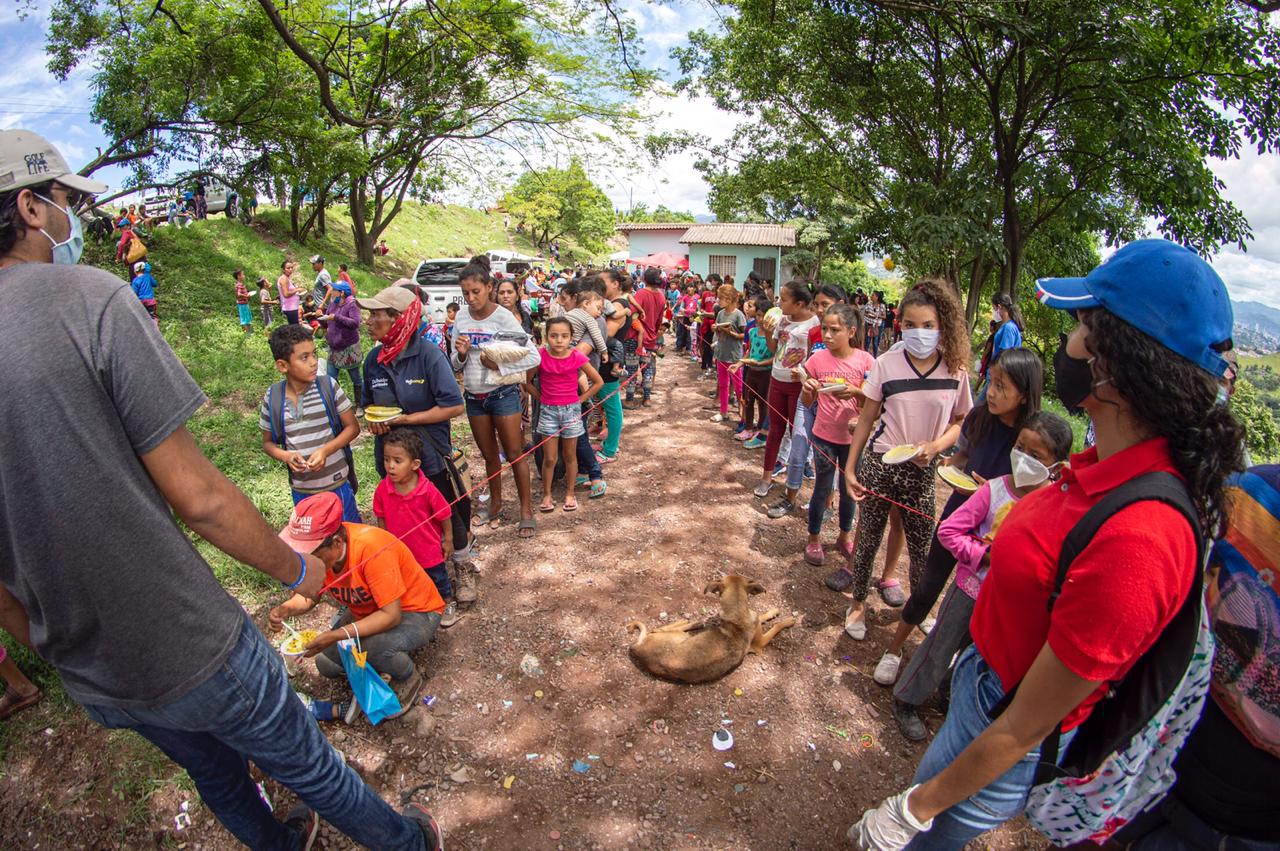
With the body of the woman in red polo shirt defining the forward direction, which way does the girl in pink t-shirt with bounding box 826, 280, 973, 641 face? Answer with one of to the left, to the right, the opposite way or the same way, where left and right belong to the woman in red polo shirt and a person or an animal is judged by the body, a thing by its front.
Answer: to the left

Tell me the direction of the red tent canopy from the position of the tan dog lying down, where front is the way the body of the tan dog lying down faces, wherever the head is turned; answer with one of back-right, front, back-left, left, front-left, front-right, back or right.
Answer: front-left

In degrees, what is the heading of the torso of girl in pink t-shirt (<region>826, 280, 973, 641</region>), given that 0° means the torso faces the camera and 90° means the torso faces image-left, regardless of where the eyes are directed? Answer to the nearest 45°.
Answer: approximately 0°

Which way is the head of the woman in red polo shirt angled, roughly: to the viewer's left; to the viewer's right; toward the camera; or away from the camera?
to the viewer's left

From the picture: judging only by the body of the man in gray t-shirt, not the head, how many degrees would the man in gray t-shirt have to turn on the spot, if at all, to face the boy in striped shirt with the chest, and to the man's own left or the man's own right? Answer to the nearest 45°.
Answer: approximately 45° to the man's own left

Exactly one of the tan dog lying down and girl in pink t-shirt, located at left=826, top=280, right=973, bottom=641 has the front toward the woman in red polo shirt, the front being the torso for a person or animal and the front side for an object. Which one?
the girl in pink t-shirt

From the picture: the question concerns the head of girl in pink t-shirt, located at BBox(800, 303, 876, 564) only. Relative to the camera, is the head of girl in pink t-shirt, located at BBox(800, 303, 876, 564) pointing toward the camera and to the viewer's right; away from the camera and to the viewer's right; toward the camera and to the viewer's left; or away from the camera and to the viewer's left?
toward the camera and to the viewer's left

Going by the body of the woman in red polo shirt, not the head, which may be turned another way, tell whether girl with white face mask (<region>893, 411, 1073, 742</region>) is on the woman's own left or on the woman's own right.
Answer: on the woman's own right

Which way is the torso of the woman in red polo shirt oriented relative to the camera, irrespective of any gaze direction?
to the viewer's left

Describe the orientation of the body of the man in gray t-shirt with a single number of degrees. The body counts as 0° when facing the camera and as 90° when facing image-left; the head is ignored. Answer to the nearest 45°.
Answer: approximately 225°

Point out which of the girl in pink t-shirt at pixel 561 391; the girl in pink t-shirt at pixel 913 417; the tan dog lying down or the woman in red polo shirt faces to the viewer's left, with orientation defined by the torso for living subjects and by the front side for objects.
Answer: the woman in red polo shirt

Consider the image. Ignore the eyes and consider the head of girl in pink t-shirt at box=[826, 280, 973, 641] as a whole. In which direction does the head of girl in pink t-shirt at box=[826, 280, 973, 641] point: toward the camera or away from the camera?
toward the camera

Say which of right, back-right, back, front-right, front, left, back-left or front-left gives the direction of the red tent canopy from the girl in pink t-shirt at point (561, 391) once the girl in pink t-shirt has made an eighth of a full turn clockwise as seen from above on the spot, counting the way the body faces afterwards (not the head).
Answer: back-right

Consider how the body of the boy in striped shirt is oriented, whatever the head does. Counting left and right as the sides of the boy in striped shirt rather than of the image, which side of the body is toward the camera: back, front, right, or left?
front

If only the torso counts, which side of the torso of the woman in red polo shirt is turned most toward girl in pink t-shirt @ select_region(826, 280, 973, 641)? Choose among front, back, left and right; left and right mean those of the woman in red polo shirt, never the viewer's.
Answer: right

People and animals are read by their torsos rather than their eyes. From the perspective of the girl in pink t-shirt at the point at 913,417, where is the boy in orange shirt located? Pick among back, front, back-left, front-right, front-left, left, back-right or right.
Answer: front-right

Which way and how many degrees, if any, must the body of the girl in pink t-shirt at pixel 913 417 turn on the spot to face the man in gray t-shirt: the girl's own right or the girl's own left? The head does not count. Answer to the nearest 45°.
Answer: approximately 45° to the girl's own right

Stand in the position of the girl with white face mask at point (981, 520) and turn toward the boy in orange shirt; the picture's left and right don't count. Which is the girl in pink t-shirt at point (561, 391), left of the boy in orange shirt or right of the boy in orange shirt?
right
